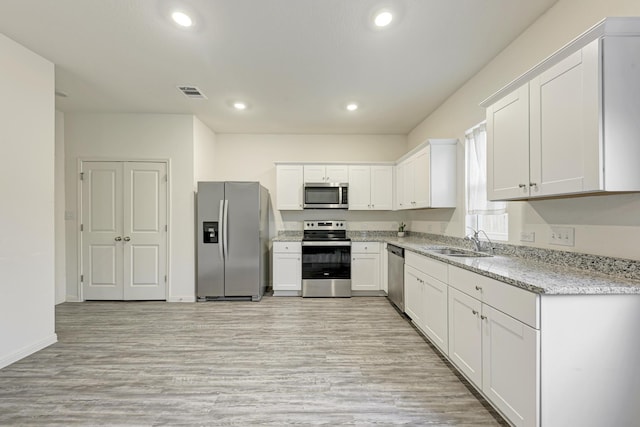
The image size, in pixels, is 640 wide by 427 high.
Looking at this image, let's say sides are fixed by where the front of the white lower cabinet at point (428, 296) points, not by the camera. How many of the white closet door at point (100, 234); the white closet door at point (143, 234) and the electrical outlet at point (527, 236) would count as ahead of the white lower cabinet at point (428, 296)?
2

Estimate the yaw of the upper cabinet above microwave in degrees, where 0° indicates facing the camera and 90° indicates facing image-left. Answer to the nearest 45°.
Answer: approximately 0°

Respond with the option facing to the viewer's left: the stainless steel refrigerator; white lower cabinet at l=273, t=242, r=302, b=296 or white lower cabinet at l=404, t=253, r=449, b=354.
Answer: white lower cabinet at l=404, t=253, r=449, b=354

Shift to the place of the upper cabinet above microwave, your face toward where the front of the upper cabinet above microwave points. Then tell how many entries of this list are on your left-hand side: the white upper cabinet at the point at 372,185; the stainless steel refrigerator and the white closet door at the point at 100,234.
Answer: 1

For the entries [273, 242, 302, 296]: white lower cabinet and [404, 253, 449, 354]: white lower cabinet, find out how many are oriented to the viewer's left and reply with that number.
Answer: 1

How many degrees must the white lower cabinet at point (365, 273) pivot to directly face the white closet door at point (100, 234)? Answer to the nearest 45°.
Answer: approximately 90° to its right

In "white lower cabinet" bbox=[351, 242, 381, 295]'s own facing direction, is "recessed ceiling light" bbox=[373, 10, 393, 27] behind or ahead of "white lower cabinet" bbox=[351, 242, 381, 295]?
ahead

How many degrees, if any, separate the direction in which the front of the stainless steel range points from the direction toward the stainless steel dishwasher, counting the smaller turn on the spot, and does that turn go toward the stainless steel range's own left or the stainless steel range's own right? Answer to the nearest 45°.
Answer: approximately 45° to the stainless steel range's own left

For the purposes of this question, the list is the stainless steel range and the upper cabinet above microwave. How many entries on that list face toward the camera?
2
